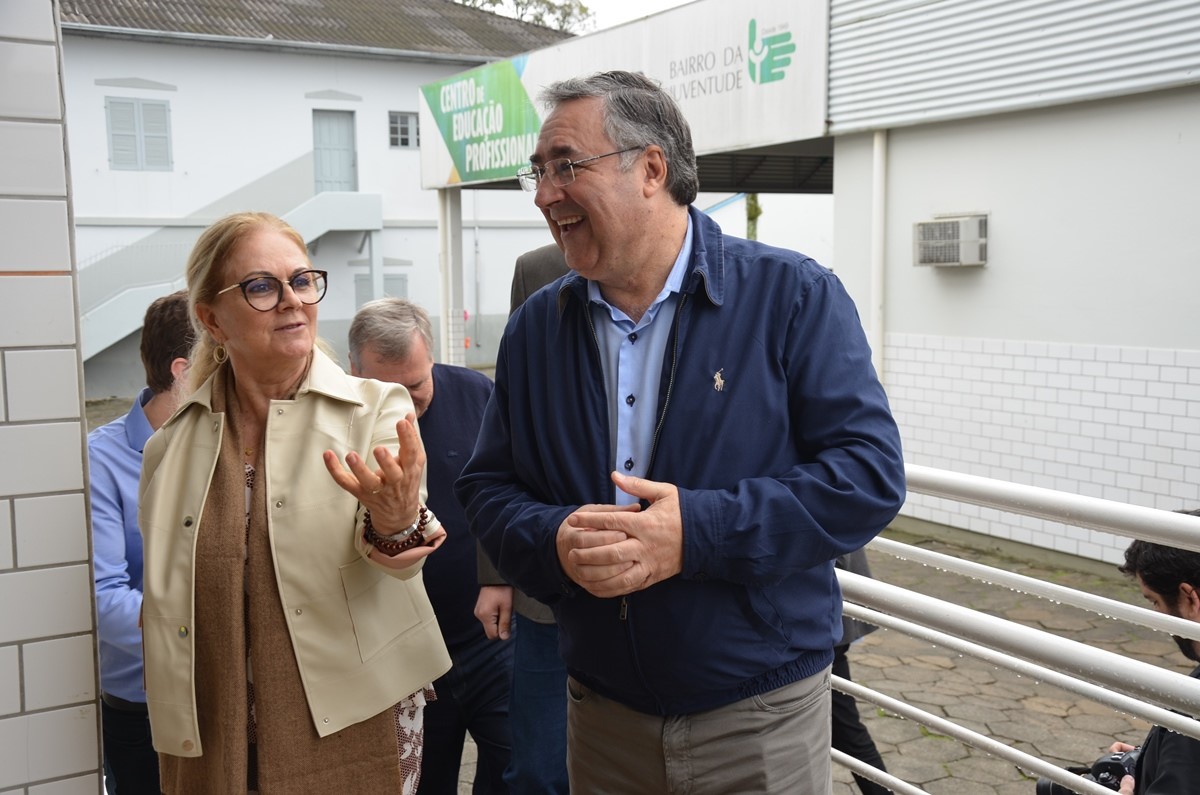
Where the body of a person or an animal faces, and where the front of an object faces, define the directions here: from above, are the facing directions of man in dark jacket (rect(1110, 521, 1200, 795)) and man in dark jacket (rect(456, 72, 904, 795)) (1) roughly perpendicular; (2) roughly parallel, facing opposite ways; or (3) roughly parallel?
roughly perpendicular

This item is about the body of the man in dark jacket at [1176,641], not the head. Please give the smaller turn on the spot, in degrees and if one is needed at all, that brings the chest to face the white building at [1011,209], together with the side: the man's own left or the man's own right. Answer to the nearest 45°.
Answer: approximately 90° to the man's own right

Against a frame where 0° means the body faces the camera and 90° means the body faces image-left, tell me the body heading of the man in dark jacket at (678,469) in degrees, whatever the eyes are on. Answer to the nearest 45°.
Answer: approximately 45°

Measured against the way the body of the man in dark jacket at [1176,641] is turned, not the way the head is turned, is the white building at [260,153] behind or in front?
in front

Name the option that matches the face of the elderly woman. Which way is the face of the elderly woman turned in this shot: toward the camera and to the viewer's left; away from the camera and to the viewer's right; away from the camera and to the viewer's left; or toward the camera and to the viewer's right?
toward the camera and to the viewer's right

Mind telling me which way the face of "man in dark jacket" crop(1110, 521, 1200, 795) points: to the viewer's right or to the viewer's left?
to the viewer's left

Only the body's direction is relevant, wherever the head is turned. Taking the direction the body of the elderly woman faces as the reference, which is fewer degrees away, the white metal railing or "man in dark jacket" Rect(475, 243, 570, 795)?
the white metal railing

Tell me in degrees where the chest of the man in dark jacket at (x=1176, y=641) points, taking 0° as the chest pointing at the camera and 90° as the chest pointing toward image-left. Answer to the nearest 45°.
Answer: approximately 90°

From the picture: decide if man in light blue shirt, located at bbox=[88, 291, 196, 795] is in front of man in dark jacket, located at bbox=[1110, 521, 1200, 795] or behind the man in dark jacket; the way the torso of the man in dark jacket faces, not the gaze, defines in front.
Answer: in front
